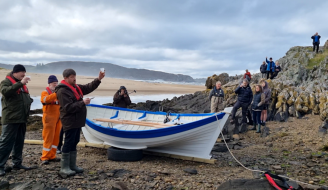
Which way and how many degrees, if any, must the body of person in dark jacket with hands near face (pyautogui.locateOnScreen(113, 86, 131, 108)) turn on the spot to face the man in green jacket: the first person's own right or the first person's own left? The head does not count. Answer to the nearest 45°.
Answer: approximately 45° to the first person's own right

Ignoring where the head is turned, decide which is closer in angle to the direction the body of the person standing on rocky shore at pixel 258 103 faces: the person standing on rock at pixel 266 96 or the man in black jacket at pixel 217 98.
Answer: the man in black jacket

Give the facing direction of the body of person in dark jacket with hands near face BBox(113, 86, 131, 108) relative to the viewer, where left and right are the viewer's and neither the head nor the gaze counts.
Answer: facing the viewer

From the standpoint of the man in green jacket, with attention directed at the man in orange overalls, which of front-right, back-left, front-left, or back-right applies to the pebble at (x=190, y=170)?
front-right

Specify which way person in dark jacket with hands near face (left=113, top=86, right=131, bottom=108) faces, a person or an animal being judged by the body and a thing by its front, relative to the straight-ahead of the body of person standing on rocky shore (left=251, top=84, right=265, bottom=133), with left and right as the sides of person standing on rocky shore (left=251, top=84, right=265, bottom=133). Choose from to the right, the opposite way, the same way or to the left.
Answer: to the left

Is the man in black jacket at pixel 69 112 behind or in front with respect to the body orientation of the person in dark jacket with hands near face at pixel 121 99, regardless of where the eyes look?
in front

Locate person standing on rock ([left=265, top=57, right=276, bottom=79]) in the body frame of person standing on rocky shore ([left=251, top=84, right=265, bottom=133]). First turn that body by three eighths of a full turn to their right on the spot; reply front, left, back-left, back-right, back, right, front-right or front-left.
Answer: front

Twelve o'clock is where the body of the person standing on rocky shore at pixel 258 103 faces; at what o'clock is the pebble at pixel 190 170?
The pebble is roughly at 11 o'clock from the person standing on rocky shore.
